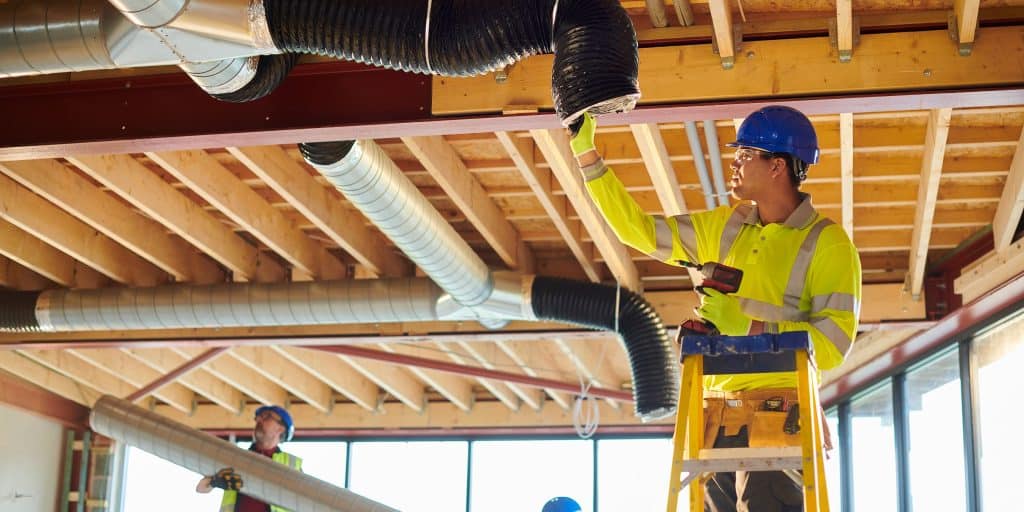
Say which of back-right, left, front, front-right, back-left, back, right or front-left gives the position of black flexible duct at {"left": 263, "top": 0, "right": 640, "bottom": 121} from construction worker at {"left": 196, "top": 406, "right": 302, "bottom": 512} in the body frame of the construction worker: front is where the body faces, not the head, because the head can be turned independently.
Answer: front-left

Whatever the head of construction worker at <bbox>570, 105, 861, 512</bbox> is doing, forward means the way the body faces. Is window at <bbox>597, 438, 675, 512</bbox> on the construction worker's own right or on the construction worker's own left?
on the construction worker's own right

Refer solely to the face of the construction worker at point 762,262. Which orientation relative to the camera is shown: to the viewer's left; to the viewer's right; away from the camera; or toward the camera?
to the viewer's left

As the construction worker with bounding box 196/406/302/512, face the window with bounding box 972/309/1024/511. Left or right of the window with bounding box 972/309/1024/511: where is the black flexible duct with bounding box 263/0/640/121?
right

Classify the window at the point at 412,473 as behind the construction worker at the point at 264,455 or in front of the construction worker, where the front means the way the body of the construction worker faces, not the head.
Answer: behind

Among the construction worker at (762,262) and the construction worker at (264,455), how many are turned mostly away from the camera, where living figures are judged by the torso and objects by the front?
0

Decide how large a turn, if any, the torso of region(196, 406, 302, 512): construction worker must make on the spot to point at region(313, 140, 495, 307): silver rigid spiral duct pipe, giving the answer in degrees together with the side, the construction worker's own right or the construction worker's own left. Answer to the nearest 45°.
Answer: approximately 45° to the construction worker's own left
